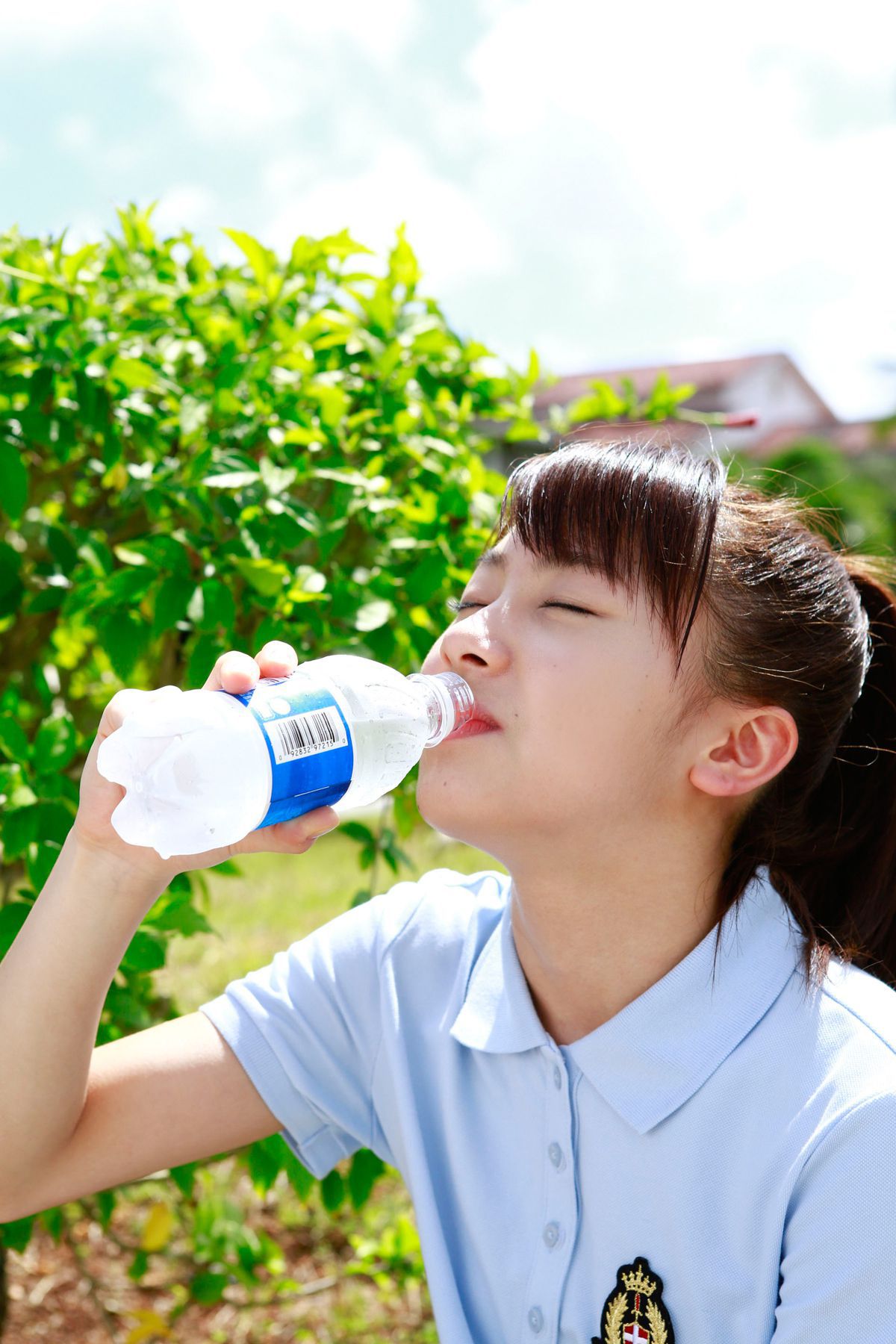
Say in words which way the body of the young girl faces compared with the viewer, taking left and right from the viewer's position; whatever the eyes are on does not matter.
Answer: facing the viewer and to the left of the viewer
